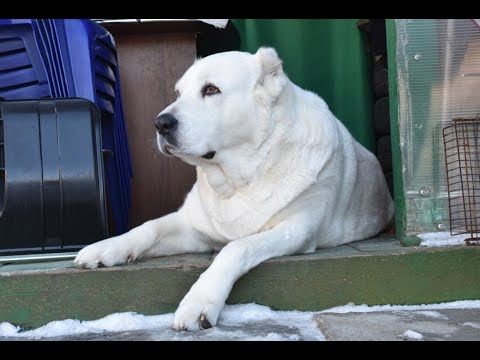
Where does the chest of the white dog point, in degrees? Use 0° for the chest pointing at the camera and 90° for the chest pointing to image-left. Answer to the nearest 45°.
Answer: approximately 45°

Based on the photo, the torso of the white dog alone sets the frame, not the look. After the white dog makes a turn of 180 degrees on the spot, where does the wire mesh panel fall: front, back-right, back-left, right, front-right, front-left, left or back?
front-right

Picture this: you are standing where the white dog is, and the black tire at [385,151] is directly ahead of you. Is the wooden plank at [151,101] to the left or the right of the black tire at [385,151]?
left

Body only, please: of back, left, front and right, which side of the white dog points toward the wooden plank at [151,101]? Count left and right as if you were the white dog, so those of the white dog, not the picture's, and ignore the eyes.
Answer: right

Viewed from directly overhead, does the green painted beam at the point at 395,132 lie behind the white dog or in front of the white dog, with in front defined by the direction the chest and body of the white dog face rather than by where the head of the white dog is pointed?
behind
